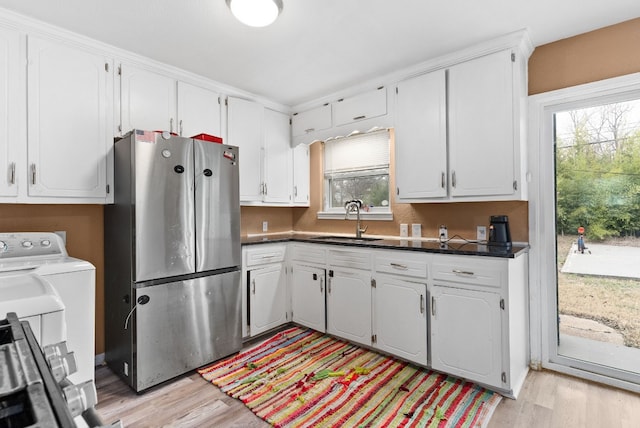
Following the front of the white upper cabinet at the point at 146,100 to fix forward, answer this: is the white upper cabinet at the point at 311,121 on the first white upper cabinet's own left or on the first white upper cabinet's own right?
on the first white upper cabinet's own left

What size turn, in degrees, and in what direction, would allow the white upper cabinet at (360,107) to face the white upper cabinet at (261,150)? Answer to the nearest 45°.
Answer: approximately 45° to its right

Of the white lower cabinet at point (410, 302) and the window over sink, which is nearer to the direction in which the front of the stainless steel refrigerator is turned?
the white lower cabinet

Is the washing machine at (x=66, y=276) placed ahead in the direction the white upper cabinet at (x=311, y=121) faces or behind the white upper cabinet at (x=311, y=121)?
ahead

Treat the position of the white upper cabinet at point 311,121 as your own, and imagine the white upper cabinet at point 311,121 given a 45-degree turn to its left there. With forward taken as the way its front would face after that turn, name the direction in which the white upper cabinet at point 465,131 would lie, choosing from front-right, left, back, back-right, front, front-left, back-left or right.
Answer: front-left

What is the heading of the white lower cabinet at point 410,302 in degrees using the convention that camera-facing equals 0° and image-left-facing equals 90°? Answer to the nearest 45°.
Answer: approximately 45°

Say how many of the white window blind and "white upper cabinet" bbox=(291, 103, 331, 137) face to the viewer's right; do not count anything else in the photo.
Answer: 0

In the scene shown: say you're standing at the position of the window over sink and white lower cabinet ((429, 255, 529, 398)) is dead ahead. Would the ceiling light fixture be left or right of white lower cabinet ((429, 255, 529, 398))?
right

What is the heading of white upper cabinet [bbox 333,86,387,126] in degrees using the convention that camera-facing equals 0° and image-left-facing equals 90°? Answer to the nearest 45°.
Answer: approximately 45°
